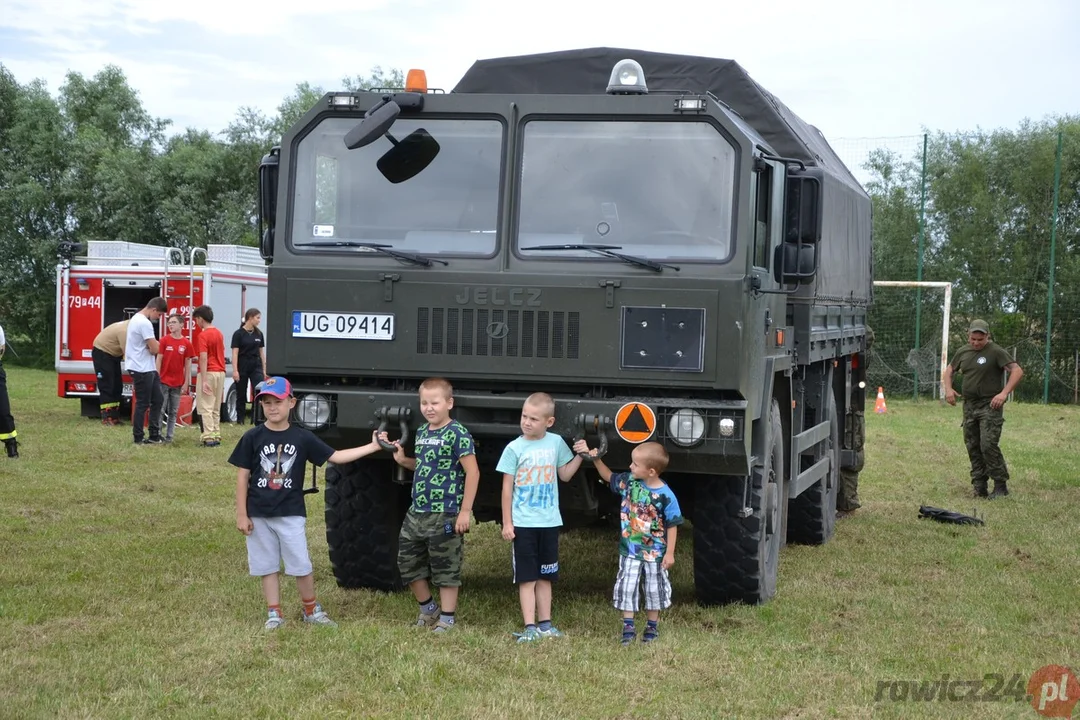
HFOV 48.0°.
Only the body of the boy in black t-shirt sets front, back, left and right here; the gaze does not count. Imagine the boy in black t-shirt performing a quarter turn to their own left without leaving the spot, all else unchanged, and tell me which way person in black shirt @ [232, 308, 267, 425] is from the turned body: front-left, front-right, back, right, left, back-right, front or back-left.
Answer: left

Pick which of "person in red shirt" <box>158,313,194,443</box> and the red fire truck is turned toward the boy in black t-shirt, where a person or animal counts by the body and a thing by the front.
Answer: the person in red shirt

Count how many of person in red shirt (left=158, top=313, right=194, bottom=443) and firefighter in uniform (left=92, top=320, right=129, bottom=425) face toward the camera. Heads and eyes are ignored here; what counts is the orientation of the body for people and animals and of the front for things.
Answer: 1

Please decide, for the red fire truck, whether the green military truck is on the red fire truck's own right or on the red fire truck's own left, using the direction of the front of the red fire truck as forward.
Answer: on the red fire truck's own right

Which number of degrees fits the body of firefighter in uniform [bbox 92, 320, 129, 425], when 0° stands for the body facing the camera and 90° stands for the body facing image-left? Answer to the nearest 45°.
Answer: approximately 270°

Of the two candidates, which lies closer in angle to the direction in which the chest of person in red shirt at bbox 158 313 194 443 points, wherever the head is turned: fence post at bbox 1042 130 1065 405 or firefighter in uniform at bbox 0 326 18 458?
the firefighter in uniform

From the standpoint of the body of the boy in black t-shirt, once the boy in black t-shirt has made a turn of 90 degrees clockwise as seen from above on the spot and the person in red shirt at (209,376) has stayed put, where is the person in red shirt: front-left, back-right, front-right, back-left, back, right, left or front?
right

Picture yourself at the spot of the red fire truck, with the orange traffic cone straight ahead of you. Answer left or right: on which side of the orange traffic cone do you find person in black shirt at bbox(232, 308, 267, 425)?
right

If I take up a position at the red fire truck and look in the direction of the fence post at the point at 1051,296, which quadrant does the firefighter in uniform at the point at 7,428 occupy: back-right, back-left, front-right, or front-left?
back-right

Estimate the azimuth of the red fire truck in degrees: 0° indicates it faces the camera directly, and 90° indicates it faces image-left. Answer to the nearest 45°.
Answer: approximately 225°
